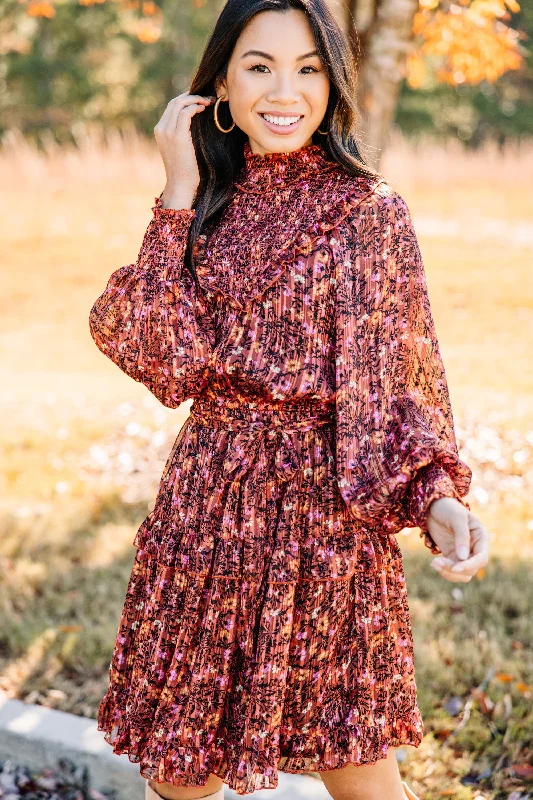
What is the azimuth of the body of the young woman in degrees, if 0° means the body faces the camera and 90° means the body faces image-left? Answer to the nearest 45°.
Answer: approximately 45°
